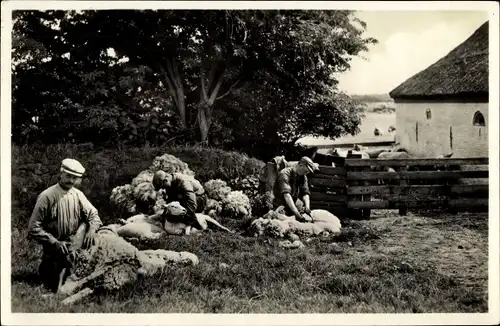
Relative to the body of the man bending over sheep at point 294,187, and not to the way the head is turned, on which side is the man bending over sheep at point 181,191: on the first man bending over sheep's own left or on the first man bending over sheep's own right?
on the first man bending over sheep's own right

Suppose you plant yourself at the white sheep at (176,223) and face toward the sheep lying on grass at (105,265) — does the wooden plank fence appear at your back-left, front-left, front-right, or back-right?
back-left
